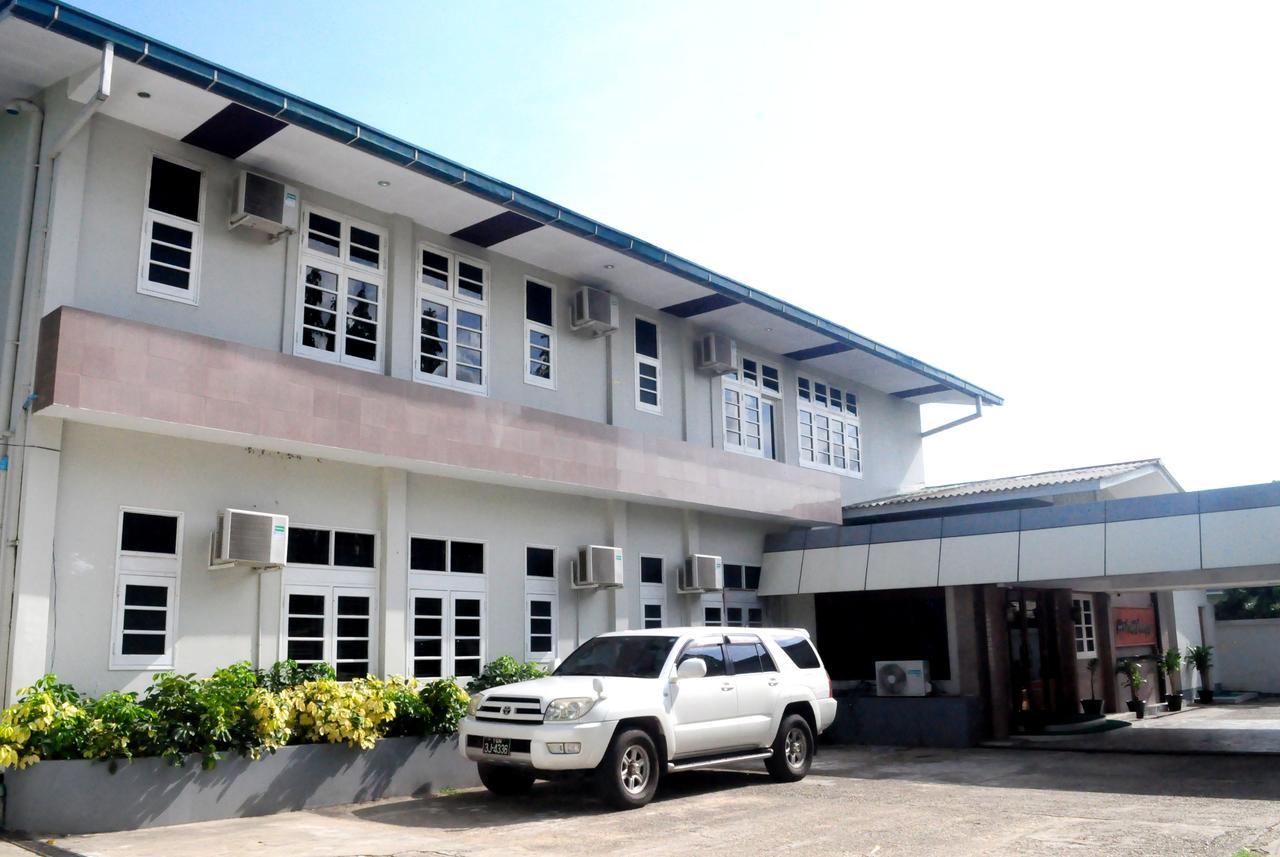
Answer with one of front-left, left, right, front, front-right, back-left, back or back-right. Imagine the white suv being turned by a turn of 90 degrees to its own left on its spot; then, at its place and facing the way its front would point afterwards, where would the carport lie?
left

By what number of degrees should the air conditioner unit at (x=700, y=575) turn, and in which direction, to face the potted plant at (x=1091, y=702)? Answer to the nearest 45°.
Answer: approximately 90° to its left

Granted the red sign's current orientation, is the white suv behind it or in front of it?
in front

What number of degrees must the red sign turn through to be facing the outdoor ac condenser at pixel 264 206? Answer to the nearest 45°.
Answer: approximately 45° to its right

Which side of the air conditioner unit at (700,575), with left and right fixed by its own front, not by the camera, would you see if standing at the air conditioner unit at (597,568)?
right

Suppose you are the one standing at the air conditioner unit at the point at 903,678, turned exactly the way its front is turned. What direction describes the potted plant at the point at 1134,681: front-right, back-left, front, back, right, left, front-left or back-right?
back-left

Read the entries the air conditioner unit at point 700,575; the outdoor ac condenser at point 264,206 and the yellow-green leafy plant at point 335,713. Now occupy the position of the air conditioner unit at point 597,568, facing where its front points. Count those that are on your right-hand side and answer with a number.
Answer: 2

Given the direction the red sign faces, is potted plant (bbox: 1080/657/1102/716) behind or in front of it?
in front

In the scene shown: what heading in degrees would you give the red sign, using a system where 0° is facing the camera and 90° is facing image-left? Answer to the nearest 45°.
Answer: approximately 0°
